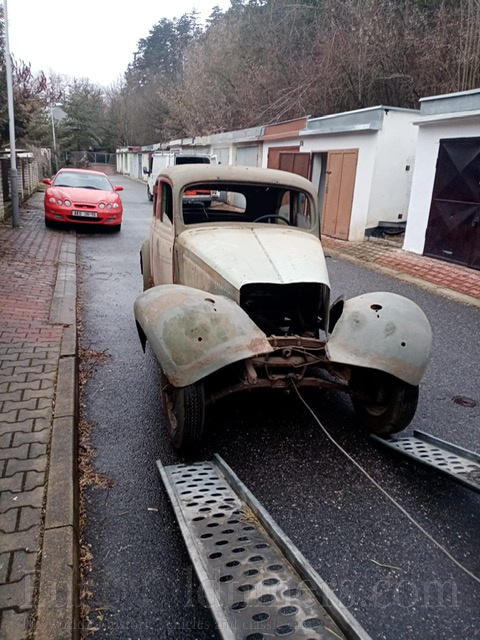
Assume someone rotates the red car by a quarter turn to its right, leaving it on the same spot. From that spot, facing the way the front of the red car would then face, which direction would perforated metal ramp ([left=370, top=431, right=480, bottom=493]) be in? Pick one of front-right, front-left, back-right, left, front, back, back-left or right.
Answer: left

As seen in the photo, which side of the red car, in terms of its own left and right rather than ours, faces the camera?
front

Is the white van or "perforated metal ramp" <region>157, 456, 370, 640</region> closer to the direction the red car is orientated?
the perforated metal ramp

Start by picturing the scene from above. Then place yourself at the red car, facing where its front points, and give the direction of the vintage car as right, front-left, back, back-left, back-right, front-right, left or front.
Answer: front

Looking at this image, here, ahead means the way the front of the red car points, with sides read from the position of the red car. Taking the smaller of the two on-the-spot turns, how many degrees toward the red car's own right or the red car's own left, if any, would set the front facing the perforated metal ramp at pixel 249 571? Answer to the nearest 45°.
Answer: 0° — it already faces it

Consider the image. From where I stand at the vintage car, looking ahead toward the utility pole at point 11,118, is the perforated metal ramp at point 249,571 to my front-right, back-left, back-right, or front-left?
back-left
